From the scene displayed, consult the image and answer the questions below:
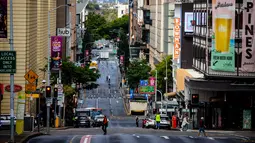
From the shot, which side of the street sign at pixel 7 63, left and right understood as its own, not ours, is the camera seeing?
front

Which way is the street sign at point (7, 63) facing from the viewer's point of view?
toward the camera
